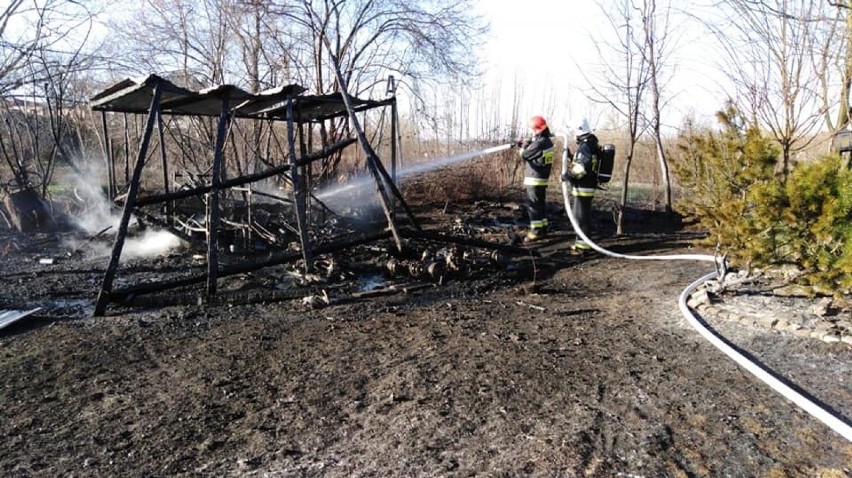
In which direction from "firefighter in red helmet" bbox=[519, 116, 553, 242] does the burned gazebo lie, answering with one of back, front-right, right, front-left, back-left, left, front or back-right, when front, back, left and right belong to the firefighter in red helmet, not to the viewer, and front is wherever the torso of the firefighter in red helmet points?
front-left

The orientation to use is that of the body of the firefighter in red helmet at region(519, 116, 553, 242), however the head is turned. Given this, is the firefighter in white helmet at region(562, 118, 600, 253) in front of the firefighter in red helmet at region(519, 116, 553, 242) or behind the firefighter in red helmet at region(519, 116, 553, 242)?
behind

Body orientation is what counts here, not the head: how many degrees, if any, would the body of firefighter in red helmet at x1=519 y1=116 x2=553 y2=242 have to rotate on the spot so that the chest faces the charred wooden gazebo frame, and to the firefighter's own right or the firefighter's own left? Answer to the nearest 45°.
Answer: approximately 45° to the firefighter's own left

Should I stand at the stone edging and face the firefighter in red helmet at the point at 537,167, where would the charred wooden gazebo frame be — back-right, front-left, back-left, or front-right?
front-left

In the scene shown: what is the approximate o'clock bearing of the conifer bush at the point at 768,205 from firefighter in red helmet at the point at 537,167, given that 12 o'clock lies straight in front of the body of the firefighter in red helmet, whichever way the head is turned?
The conifer bush is roughly at 8 o'clock from the firefighter in red helmet.

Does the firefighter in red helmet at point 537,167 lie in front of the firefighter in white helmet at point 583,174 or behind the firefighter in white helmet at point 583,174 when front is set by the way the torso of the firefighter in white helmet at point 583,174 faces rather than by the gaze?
in front

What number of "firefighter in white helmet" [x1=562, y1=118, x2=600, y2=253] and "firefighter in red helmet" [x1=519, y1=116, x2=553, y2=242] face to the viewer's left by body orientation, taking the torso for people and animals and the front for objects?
2

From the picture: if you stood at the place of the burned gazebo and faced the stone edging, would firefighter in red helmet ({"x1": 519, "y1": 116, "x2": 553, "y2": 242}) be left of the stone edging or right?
left

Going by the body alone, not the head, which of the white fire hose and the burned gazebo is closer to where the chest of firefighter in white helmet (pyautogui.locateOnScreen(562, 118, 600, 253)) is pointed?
the burned gazebo

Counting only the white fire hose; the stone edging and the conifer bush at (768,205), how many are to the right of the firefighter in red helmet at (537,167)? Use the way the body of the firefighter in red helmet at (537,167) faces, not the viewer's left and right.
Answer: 0

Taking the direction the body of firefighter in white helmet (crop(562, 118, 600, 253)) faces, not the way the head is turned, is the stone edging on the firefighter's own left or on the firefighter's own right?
on the firefighter's own left

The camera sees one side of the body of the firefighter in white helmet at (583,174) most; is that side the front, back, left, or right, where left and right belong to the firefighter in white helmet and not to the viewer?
left

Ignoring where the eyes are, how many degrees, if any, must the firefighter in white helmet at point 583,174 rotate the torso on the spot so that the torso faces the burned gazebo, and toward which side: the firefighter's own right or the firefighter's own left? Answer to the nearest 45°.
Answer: approximately 45° to the firefighter's own left

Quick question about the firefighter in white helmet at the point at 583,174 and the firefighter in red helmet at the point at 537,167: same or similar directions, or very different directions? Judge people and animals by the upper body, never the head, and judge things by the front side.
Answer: same or similar directions

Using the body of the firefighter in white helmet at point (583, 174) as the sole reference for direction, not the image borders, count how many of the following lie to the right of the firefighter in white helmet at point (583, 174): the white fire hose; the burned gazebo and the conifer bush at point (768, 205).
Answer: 0

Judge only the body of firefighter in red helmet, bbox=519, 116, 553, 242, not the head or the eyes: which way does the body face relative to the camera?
to the viewer's left
